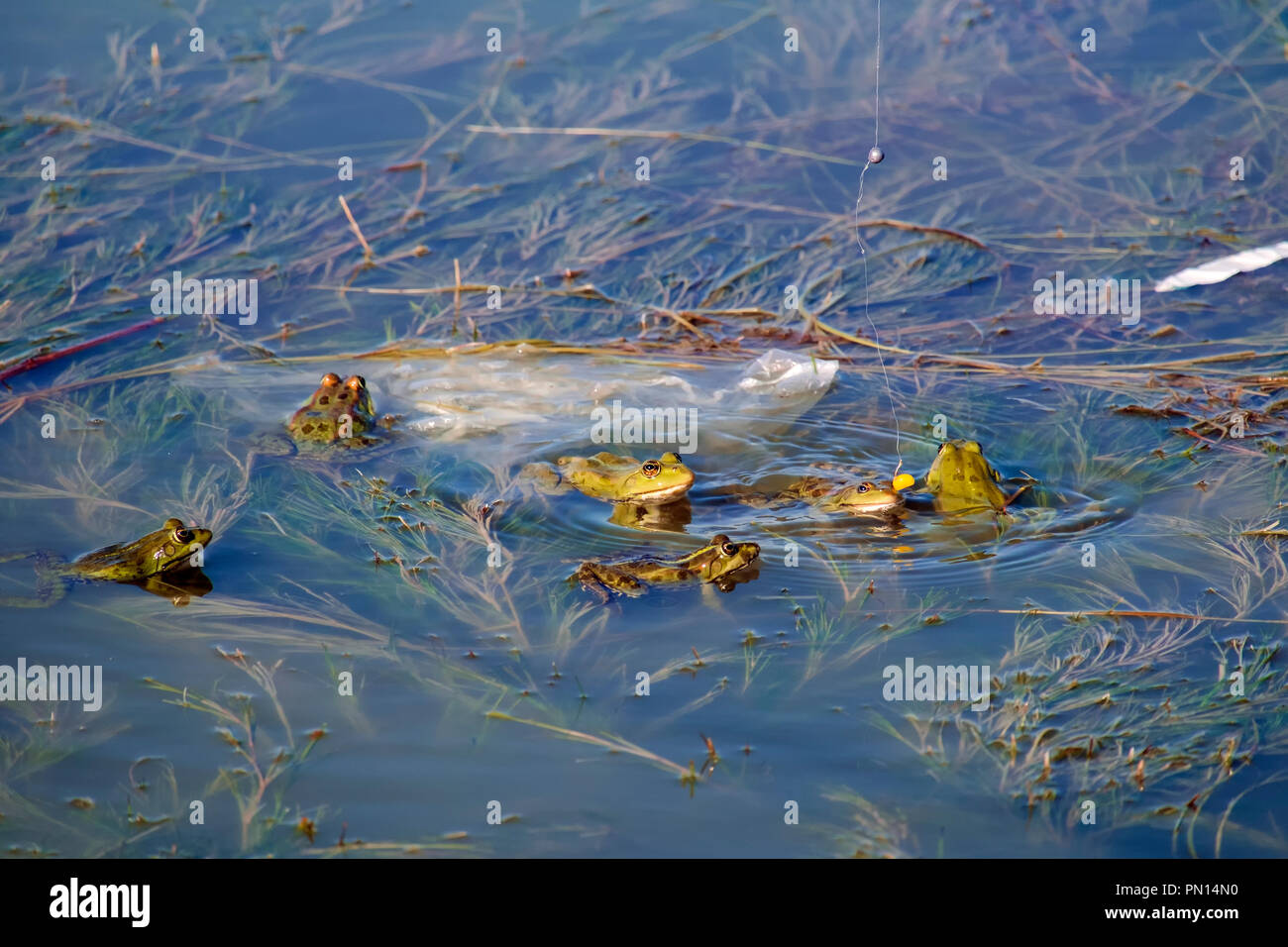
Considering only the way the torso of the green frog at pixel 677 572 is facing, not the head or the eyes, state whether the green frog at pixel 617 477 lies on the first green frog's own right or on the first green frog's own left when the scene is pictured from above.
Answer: on the first green frog's own left

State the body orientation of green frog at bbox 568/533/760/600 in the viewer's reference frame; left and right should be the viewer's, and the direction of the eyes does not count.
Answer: facing to the right of the viewer

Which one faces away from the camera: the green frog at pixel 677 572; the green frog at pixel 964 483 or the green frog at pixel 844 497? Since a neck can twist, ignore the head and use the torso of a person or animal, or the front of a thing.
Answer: the green frog at pixel 964 483

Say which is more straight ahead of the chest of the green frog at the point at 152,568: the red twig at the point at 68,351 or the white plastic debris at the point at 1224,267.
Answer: the white plastic debris

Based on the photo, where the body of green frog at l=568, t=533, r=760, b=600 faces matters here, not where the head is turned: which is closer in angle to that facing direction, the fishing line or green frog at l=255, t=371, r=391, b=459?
the fishing line

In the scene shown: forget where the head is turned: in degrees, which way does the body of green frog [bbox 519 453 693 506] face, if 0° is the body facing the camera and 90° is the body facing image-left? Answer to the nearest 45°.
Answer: approximately 315°

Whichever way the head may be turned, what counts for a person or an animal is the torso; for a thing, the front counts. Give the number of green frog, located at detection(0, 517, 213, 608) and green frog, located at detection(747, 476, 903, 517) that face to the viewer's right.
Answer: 2

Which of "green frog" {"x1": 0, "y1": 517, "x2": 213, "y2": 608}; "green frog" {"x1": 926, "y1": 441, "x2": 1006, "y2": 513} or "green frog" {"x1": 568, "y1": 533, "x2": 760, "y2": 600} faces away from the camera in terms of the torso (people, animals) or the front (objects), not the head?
"green frog" {"x1": 926, "y1": 441, "x2": 1006, "y2": 513}

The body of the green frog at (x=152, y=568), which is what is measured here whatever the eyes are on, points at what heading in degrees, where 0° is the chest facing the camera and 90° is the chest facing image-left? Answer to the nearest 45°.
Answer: approximately 270°
